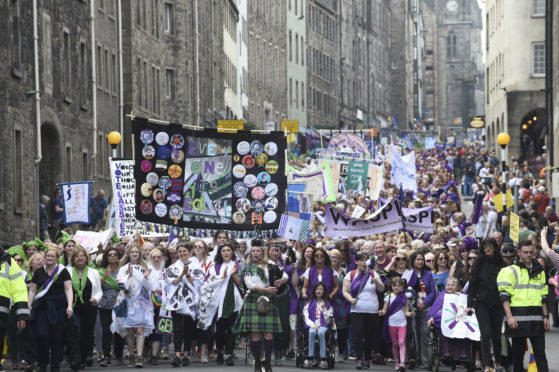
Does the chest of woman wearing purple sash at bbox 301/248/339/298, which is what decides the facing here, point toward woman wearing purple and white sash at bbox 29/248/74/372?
no

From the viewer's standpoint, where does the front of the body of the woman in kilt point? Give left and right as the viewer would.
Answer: facing the viewer

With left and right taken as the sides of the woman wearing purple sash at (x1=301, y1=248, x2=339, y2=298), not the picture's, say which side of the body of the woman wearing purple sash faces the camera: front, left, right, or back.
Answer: front

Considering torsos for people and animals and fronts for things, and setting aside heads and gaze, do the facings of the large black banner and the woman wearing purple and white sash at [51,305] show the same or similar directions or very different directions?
same or similar directions

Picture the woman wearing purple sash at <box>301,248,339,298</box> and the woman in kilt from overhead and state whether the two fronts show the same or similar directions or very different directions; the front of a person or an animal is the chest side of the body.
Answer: same or similar directions

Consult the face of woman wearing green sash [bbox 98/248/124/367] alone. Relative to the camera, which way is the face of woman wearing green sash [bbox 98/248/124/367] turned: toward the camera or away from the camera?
toward the camera

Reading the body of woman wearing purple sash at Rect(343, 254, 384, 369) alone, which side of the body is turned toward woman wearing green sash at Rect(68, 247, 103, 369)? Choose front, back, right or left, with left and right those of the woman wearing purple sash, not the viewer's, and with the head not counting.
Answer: right

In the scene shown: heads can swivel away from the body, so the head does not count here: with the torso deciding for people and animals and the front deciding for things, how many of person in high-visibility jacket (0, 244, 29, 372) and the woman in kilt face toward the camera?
2

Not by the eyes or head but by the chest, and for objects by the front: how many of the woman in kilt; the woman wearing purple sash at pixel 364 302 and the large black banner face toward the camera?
3

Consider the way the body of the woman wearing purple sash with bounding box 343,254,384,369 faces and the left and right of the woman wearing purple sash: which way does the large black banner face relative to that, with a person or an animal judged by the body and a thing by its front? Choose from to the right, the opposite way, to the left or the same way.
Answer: the same way

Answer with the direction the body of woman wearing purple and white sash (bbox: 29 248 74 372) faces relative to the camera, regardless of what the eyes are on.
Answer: toward the camera

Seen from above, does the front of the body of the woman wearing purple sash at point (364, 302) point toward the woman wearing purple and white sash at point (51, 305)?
no

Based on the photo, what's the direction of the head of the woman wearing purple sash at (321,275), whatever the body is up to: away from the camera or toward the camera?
toward the camera

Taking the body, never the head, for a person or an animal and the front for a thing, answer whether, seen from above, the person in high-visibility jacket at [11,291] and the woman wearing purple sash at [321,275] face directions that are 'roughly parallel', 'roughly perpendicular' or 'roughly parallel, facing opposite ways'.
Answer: roughly parallel

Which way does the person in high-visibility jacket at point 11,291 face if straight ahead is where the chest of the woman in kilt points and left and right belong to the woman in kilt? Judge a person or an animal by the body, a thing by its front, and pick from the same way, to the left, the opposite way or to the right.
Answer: the same way

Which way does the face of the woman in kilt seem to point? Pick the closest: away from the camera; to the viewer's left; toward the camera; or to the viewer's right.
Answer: toward the camera
